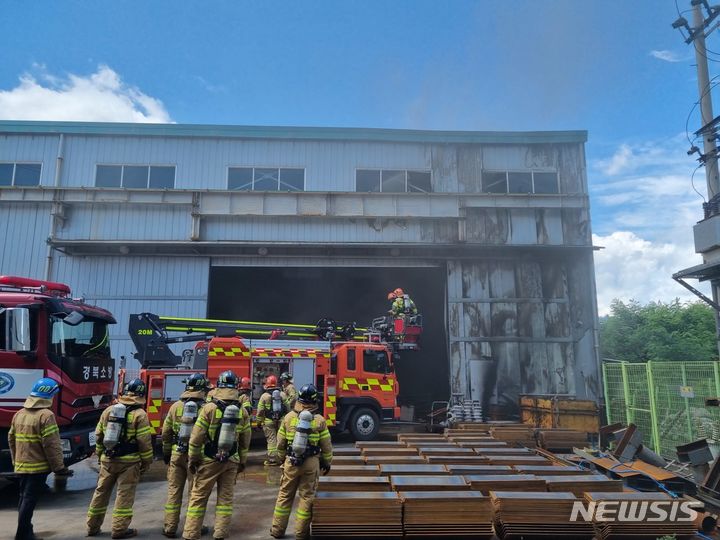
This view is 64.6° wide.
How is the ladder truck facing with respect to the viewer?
to the viewer's right

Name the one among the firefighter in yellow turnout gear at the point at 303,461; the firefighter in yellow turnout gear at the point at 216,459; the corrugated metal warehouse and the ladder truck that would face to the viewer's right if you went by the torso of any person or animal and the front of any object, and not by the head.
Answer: the ladder truck

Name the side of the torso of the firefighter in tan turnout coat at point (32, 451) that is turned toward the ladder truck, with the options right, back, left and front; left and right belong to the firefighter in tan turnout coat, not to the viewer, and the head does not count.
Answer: front

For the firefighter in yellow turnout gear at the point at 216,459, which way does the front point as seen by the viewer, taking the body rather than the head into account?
away from the camera

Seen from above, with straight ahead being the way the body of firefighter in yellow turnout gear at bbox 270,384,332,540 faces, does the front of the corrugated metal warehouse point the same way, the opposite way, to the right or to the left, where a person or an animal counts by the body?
the opposite way

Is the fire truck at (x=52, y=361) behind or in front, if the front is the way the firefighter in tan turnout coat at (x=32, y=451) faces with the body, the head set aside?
in front

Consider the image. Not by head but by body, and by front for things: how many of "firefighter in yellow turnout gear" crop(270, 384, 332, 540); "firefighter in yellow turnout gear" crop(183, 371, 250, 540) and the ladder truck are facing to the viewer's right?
1

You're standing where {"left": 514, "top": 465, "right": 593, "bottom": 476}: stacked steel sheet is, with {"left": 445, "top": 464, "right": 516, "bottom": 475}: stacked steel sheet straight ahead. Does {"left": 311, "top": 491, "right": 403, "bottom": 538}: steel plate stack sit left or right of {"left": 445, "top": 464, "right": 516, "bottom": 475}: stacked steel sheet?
left

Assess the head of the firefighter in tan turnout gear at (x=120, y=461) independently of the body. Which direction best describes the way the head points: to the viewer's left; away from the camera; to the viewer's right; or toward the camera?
away from the camera

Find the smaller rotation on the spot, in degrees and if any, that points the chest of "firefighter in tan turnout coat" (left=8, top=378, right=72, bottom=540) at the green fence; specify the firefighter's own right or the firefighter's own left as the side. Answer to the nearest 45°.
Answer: approximately 45° to the firefighter's own right

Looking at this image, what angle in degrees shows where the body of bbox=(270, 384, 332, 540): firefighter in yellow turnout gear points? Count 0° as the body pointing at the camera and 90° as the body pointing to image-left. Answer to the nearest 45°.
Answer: approximately 180°

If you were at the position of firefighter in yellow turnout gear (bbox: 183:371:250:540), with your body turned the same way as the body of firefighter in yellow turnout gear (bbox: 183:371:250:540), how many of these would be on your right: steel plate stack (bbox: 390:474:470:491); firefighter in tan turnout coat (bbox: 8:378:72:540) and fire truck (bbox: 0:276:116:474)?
1

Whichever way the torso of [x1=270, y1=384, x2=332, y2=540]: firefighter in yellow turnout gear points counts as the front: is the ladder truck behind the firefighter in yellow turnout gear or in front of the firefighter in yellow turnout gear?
in front

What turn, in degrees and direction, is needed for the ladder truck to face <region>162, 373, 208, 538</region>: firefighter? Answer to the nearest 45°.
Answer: approximately 90° to its right
